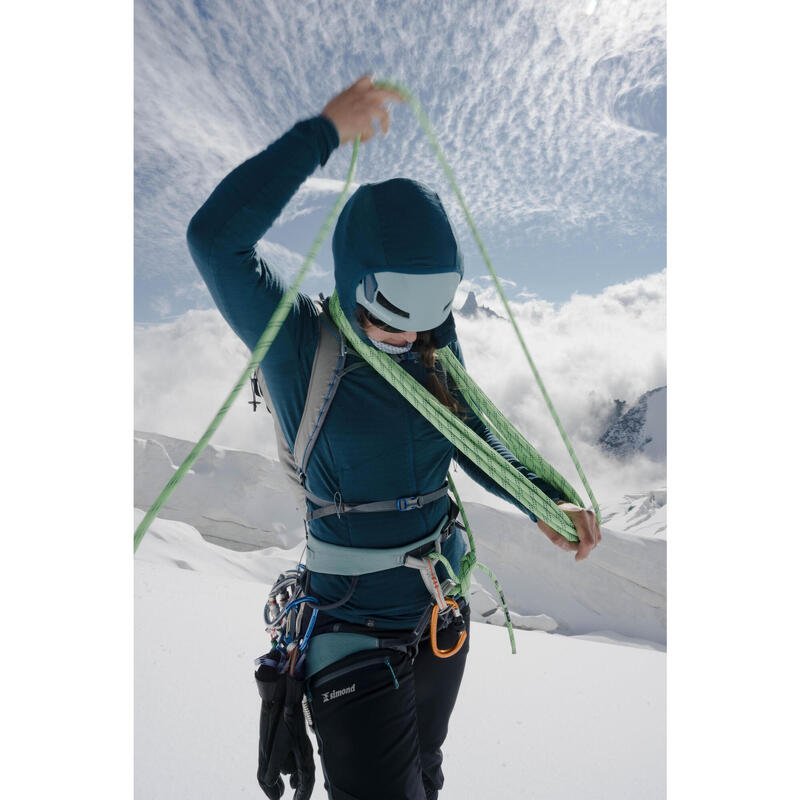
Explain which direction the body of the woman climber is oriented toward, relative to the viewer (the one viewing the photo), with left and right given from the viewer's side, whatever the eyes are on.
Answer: facing the viewer and to the right of the viewer
